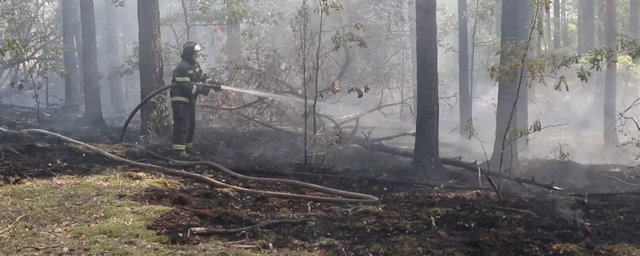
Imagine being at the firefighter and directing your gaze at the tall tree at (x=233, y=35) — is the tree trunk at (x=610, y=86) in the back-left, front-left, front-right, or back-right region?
front-right

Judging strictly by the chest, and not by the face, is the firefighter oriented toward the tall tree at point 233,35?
no

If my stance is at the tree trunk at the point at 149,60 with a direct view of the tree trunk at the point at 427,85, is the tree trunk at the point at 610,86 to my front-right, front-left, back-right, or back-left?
front-left

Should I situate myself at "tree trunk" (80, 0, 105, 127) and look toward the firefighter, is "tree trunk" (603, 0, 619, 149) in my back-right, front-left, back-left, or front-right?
front-left

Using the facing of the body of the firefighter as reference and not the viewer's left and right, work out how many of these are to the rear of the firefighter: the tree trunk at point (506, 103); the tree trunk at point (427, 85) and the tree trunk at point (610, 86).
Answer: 0

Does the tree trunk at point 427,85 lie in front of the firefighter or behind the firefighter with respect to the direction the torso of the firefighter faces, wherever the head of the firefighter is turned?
in front

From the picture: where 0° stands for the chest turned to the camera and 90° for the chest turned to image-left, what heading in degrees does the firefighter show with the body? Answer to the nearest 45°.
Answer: approximately 270°

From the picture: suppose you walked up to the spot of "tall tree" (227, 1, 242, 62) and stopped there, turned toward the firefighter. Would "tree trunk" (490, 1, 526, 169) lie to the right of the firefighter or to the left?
left

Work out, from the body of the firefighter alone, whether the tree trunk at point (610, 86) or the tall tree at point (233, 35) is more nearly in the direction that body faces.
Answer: the tree trunk

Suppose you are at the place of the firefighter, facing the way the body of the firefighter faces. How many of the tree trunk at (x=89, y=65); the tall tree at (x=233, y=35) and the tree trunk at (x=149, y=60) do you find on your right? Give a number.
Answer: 0

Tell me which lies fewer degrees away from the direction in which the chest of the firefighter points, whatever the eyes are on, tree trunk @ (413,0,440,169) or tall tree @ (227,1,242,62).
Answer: the tree trunk

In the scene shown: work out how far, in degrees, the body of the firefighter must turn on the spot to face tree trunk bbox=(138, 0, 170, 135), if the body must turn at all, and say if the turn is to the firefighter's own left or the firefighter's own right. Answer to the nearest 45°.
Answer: approximately 90° to the firefighter's own left

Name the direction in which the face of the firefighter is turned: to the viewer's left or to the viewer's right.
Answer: to the viewer's right

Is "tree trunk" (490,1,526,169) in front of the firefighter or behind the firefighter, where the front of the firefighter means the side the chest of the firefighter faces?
in front
